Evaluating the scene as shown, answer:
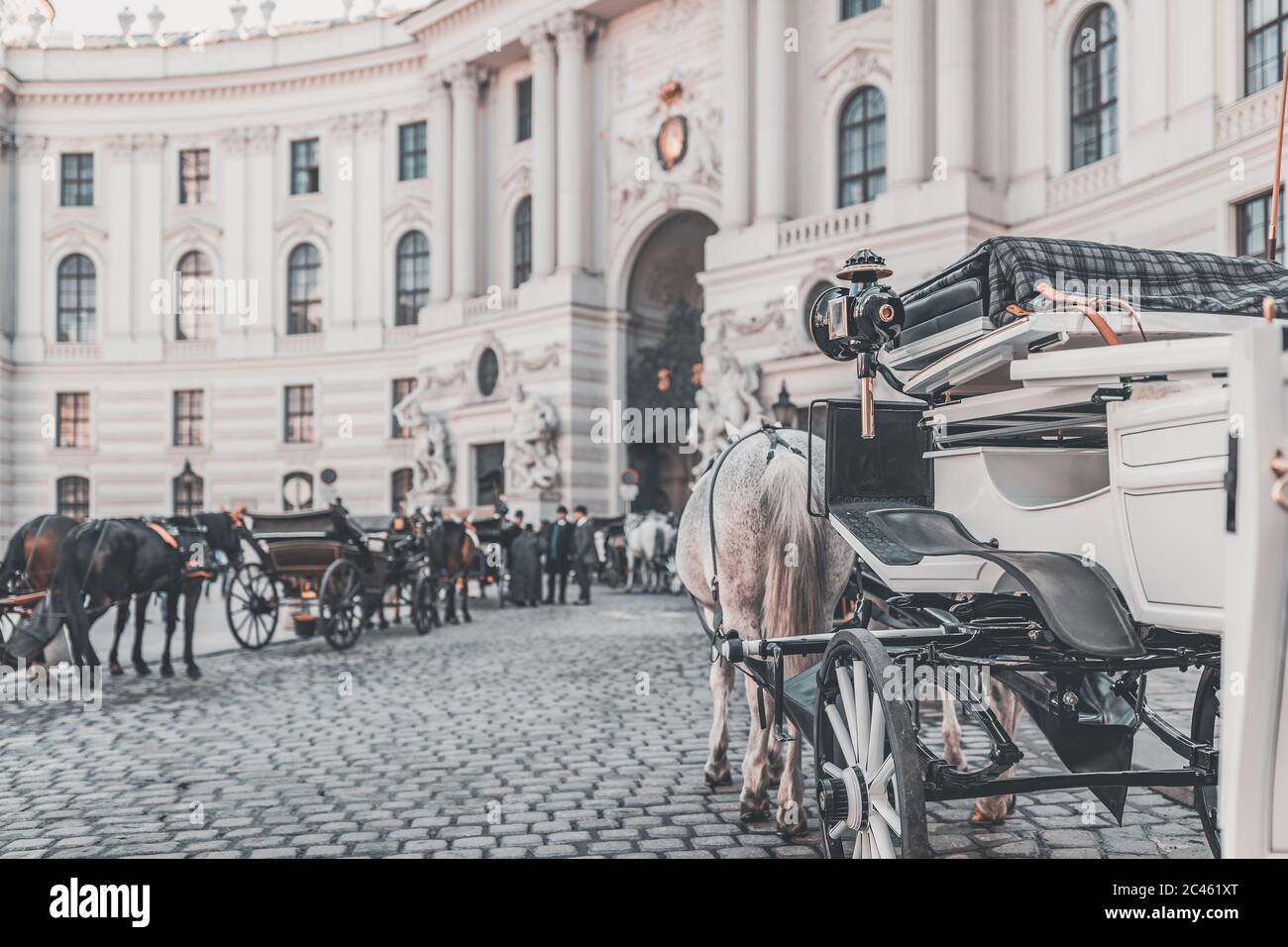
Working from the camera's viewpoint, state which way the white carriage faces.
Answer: facing away from the viewer and to the left of the viewer

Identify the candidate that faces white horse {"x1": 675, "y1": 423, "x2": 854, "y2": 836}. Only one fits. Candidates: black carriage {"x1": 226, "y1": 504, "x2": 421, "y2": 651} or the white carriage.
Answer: the white carriage

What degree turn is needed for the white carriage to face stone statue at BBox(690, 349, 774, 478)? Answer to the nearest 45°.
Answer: approximately 45° to its right

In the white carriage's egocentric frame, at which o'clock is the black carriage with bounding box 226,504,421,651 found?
The black carriage is roughly at 12 o'clock from the white carriage.
